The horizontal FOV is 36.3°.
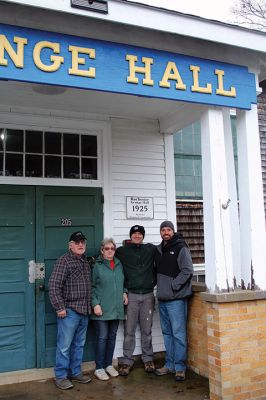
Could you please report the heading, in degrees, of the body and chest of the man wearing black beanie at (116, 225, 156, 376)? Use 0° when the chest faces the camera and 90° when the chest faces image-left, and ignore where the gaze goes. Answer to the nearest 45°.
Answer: approximately 0°

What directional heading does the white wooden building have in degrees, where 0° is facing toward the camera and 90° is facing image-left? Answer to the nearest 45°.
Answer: approximately 315°

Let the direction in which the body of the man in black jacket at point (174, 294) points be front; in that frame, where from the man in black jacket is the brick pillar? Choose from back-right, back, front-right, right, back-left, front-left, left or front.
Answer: left

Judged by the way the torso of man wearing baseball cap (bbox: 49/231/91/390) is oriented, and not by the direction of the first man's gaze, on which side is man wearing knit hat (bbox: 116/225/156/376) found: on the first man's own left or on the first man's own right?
on the first man's own left
